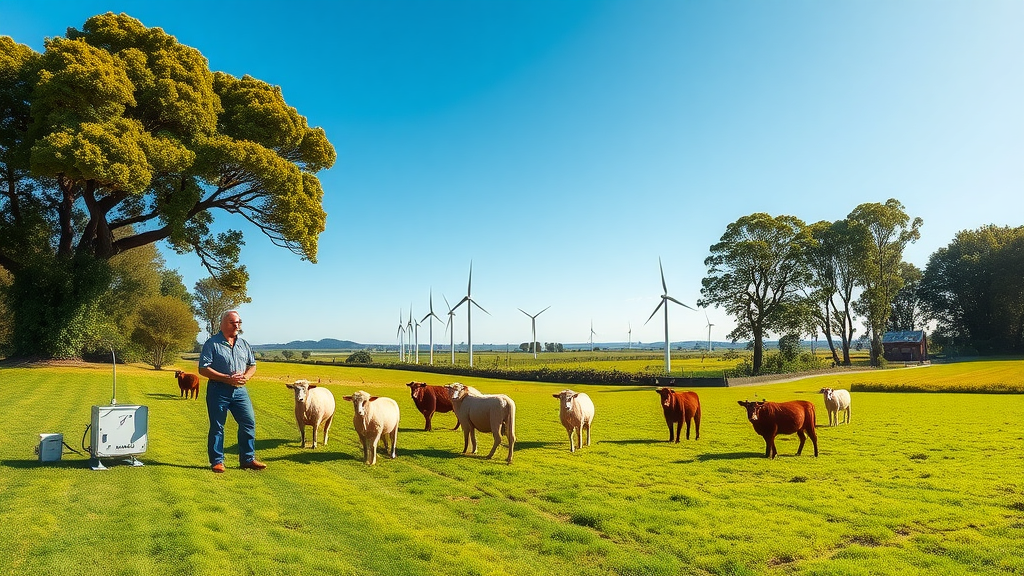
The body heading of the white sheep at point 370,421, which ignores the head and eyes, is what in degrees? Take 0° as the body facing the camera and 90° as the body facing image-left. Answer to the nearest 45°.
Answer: approximately 45°

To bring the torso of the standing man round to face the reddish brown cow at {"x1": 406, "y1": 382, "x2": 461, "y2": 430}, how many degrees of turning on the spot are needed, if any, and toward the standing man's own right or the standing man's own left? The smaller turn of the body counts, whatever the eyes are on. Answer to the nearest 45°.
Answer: approximately 90° to the standing man's own left

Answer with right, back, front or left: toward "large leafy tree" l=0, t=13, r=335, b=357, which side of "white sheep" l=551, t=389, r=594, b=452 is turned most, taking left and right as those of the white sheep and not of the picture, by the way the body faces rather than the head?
right

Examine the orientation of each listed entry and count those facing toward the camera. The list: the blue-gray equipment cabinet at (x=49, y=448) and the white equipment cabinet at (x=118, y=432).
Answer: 2

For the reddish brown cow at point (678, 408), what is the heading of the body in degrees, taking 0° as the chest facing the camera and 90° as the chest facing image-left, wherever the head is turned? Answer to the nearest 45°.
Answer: approximately 45°

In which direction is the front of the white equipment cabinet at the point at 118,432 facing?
toward the camera

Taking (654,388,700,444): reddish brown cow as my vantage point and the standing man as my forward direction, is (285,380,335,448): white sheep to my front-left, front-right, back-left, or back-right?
front-right

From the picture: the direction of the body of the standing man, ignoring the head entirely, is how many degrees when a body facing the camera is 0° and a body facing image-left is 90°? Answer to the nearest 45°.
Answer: approximately 315°

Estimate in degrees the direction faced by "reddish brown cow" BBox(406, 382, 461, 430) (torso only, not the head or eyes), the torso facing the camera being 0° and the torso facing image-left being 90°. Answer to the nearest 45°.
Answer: approximately 45°

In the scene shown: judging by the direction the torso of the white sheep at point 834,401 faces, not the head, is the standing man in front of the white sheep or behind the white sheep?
in front

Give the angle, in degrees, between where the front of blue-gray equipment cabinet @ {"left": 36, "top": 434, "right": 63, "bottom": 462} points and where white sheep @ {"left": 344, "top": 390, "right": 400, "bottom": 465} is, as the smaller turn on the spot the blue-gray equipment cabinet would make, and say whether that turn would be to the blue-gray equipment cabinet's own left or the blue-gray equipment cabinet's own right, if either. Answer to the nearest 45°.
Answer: approximately 90° to the blue-gray equipment cabinet's own left

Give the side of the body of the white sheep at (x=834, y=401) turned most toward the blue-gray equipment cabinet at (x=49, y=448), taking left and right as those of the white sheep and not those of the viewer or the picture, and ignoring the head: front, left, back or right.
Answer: front
